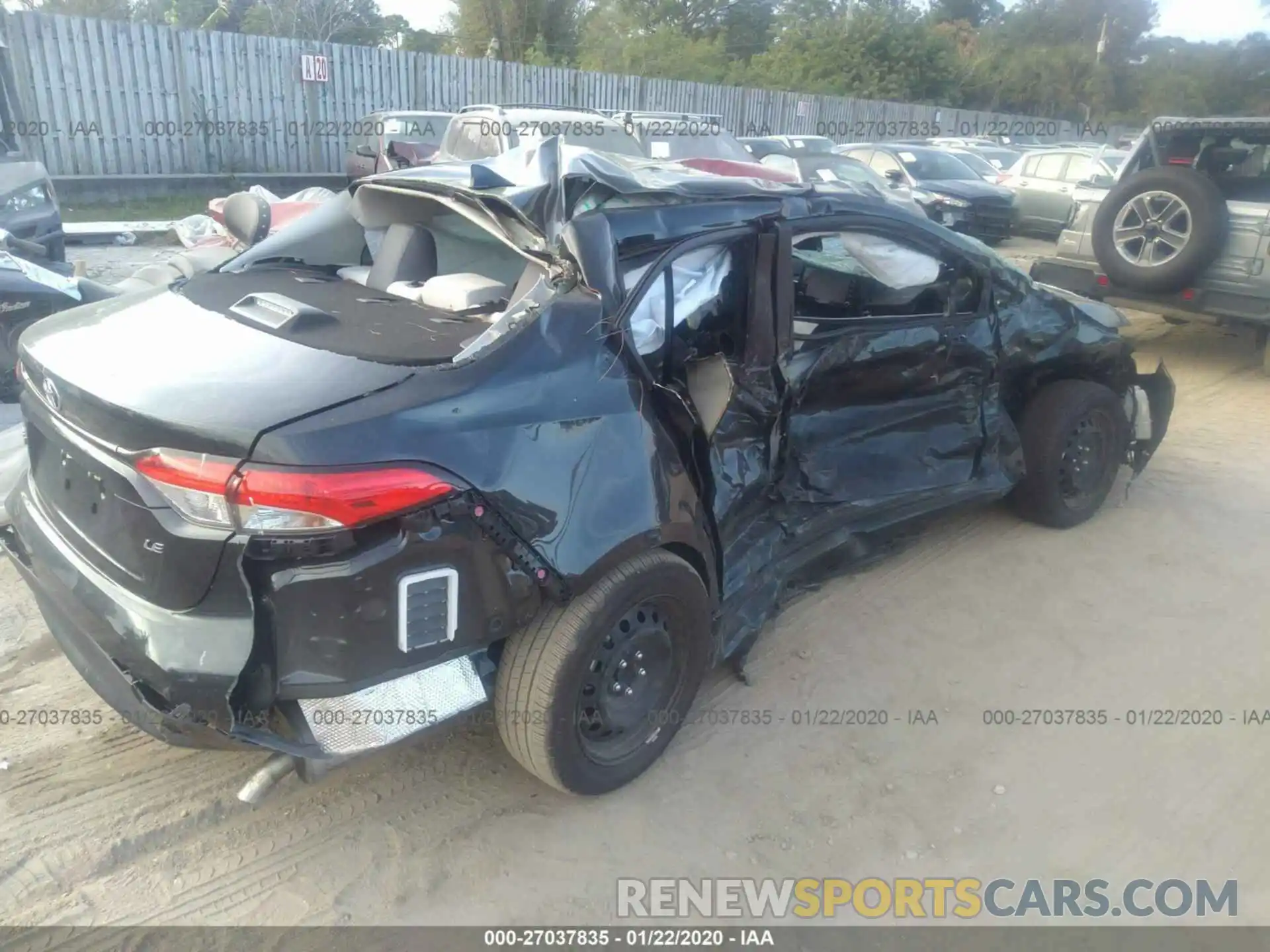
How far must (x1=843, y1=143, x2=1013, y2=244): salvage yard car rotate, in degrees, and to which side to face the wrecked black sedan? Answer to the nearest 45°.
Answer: approximately 45° to its right

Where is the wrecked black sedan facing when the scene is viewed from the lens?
facing away from the viewer and to the right of the viewer

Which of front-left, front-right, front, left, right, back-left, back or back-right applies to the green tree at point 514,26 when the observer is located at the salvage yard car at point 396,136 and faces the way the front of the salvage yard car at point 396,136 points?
back-left

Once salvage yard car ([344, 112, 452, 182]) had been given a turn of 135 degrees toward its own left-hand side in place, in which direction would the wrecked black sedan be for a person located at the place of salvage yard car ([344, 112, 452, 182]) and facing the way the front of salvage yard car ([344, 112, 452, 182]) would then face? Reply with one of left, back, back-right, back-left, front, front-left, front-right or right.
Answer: back

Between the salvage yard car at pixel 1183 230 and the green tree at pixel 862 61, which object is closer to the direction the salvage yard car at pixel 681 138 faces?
the salvage yard car

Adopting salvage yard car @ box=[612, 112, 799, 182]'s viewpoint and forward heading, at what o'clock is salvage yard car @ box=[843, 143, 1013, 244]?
salvage yard car @ box=[843, 143, 1013, 244] is roughly at 9 o'clock from salvage yard car @ box=[612, 112, 799, 182].

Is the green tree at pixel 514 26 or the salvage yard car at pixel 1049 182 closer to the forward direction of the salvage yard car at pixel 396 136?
the salvage yard car

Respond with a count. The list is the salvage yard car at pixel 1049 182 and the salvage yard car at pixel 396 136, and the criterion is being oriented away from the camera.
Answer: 0

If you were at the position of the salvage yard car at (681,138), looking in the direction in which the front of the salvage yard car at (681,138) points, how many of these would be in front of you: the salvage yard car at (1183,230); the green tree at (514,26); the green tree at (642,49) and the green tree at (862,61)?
1

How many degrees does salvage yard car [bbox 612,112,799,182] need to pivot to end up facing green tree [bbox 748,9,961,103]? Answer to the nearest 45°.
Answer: approximately 135° to its left

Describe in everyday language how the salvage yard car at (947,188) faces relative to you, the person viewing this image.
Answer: facing the viewer and to the right of the viewer

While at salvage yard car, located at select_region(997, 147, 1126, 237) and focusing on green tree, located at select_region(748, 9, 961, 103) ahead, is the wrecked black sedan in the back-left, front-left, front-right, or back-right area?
back-left

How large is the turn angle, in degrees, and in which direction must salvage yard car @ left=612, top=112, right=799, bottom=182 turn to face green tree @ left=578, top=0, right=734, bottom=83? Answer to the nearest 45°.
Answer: approximately 135° to its left

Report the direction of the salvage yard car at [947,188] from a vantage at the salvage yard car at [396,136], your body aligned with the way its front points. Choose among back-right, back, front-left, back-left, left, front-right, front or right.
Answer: front-left
